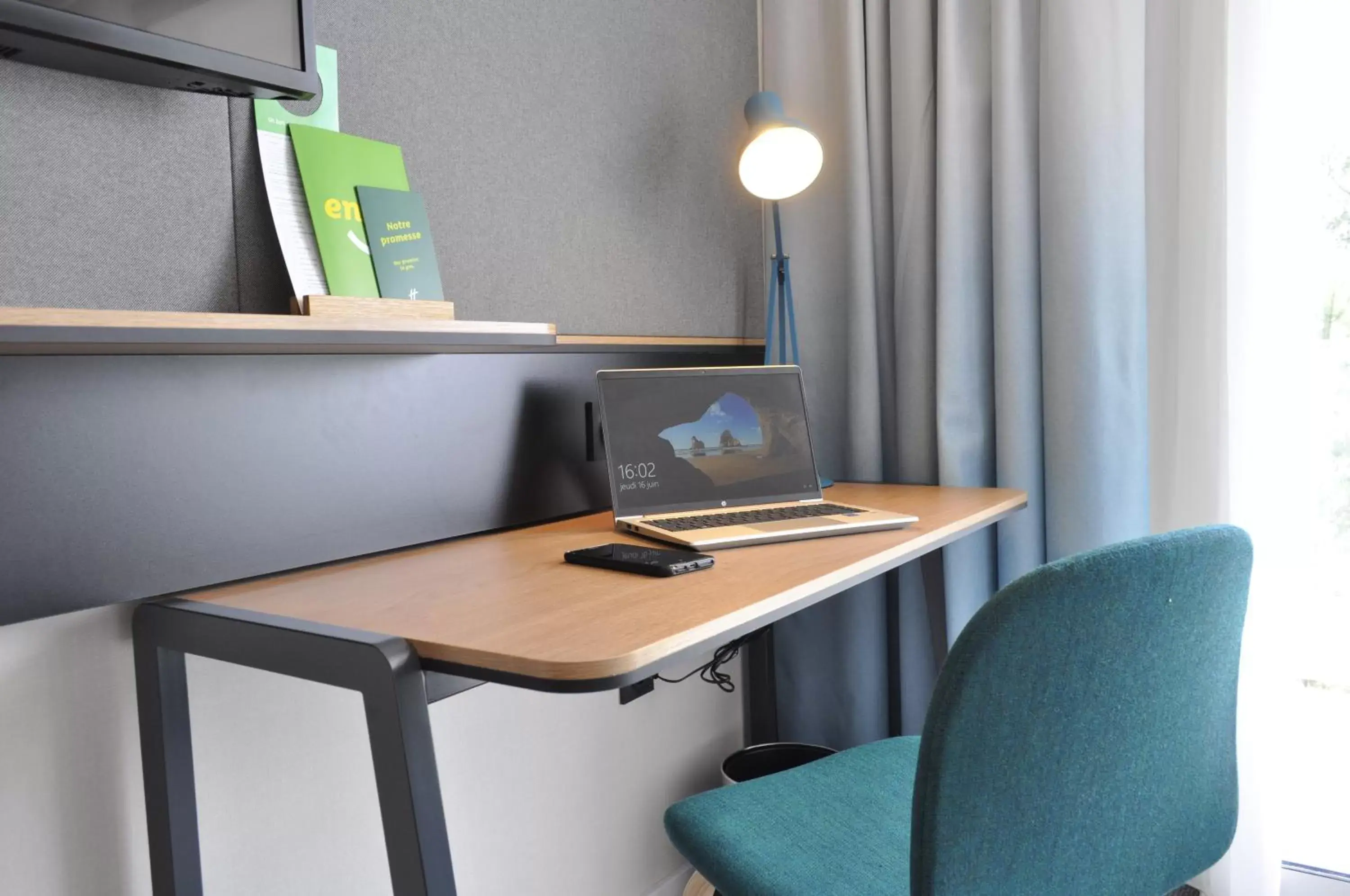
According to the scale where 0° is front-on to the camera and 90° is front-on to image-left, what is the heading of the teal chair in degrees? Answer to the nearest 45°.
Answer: approximately 135°

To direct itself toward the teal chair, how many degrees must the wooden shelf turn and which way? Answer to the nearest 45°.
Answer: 0° — it already faces it

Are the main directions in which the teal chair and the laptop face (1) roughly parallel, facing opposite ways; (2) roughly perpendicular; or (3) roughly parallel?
roughly parallel, facing opposite ways

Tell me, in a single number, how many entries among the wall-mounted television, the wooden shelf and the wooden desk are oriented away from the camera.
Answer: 0

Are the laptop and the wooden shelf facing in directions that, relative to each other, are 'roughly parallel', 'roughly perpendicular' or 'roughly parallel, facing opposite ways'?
roughly parallel

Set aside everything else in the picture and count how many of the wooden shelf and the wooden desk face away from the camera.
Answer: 0

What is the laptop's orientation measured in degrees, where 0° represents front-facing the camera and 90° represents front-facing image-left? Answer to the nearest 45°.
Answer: approximately 315°

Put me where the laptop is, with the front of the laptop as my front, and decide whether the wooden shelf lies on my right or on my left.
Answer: on my right

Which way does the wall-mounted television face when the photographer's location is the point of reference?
facing the viewer and to the right of the viewer

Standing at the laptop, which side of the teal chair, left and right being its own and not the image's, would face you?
front

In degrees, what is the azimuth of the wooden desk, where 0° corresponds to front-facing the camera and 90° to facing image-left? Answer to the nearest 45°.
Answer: approximately 315°

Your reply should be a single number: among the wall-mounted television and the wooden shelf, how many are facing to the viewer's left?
0

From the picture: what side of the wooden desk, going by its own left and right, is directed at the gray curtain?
left

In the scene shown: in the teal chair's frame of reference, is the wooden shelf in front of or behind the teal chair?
in front

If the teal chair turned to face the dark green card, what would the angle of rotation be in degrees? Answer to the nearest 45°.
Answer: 0° — it already faces it
